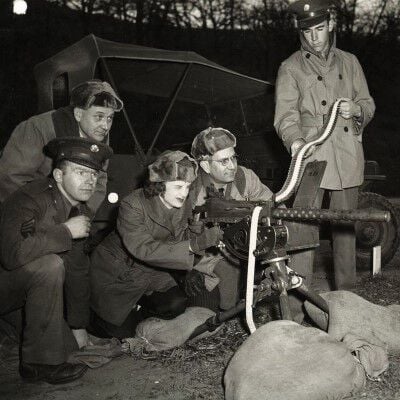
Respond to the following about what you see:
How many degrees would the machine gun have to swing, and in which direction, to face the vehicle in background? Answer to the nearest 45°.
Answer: approximately 90° to its left

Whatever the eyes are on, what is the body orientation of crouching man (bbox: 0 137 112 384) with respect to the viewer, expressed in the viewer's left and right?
facing the viewer and to the right of the viewer

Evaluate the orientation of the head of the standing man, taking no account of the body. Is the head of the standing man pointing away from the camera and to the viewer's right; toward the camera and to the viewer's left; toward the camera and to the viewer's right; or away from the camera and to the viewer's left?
toward the camera and to the viewer's left

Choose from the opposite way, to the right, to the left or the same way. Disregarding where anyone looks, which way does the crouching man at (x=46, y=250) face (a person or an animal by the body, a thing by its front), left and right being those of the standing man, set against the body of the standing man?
to the left

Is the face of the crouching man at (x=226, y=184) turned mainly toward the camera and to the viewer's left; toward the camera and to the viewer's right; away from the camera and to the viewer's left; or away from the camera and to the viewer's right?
toward the camera and to the viewer's right

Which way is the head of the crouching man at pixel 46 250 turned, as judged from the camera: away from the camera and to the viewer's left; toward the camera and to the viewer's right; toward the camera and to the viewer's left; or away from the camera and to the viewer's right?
toward the camera and to the viewer's right

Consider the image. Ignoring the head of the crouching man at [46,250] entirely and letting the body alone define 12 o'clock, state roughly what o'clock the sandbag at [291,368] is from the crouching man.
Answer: The sandbag is roughly at 12 o'clock from the crouching man.

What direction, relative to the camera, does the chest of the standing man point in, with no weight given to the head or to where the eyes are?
toward the camera

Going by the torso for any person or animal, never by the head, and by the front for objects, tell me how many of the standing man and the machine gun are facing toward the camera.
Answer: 1

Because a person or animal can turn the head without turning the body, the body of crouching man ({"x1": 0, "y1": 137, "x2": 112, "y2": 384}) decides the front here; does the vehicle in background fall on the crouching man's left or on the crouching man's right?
on the crouching man's left

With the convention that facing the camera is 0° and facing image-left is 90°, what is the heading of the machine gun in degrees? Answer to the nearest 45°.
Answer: approximately 270°

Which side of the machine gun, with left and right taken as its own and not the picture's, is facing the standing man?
left

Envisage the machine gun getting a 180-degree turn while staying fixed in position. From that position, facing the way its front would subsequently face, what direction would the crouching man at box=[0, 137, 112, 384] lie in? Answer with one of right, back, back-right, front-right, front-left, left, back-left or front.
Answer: front
